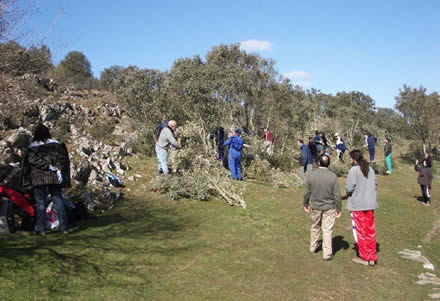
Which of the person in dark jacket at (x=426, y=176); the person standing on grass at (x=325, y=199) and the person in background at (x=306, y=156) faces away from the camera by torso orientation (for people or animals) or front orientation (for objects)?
the person standing on grass at (x=325, y=199)

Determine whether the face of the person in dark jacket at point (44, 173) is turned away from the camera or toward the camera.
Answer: away from the camera

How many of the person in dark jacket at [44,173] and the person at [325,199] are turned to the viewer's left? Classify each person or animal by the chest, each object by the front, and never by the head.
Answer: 0

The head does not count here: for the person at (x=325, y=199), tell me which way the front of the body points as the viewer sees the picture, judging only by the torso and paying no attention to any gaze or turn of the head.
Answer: away from the camera

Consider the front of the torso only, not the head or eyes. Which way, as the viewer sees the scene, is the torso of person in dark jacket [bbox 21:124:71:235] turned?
away from the camera

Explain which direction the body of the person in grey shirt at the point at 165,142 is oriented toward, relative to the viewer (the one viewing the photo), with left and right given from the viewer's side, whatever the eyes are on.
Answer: facing to the right of the viewer

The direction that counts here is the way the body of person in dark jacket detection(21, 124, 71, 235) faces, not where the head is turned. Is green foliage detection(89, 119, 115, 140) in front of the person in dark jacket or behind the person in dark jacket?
in front

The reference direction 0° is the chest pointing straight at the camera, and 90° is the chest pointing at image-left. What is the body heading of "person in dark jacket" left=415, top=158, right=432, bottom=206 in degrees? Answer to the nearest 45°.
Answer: approximately 45°

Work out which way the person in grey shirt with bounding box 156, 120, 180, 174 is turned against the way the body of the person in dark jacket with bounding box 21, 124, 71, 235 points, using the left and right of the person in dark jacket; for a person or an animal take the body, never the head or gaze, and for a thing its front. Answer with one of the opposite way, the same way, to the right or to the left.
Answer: to the right

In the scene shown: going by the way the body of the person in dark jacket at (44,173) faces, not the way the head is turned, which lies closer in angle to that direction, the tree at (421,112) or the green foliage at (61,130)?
the green foliage

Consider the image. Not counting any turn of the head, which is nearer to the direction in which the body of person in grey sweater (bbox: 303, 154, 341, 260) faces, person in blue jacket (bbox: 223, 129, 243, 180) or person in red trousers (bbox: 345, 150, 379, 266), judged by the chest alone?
the person in blue jacket
